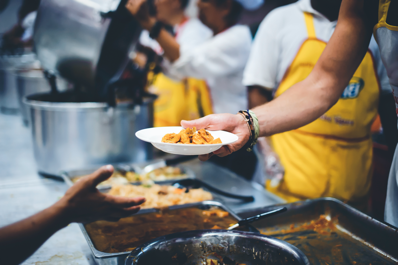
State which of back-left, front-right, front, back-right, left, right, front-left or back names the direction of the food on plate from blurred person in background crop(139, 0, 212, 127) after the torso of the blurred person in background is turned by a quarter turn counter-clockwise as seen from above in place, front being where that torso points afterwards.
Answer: front-right

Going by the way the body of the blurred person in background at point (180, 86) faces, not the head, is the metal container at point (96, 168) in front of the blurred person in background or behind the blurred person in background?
in front

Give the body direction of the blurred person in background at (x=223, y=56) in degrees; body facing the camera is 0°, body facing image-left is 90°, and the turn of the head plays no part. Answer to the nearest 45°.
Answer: approximately 90°

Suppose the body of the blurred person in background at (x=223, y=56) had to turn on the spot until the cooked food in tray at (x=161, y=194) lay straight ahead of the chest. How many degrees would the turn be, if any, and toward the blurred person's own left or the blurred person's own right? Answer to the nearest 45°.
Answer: approximately 90° to the blurred person's own left

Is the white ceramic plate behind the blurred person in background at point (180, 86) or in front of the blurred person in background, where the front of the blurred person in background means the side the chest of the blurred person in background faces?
in front

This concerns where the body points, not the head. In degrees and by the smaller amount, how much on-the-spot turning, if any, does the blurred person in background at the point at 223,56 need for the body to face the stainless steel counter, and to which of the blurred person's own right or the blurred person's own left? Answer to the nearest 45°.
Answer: approximately 45° to the blurred person's own left

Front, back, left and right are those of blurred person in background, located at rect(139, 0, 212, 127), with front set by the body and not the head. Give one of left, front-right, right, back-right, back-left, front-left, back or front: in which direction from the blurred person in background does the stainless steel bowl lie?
front-left

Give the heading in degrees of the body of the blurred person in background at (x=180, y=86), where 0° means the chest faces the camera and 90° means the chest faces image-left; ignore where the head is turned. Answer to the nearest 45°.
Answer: approximately 45°

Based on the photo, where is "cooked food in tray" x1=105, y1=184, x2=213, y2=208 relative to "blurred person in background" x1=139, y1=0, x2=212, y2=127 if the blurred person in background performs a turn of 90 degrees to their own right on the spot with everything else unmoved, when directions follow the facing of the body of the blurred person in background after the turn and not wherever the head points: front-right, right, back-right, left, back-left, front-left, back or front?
back-left

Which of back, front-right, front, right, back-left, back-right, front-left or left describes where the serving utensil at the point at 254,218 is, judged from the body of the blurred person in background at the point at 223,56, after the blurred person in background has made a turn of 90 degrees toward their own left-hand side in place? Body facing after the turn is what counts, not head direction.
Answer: front
